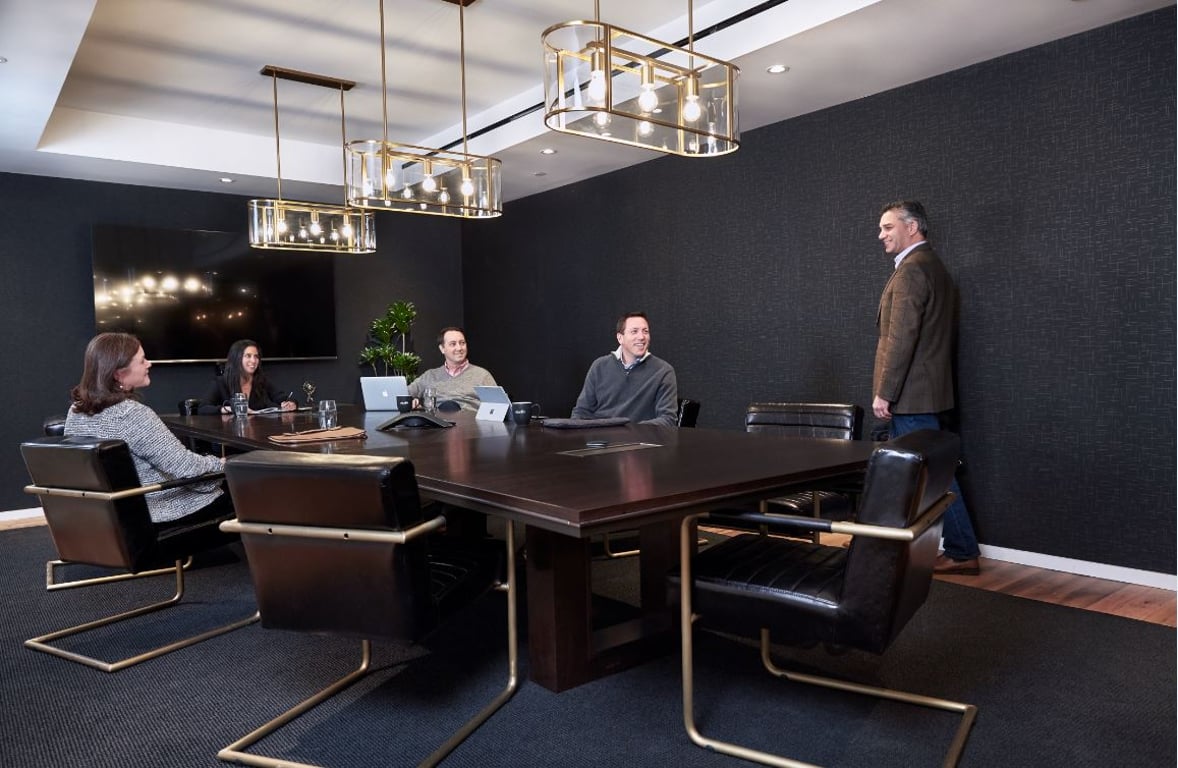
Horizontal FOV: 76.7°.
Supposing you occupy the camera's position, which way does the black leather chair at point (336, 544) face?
facing away from the viewer and to the right of the viewer

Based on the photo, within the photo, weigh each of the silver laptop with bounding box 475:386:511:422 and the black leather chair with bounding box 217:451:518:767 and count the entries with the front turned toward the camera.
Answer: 0

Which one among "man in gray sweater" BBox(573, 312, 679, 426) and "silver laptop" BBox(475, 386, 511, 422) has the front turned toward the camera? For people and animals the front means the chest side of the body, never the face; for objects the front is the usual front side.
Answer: the man in gray sweater

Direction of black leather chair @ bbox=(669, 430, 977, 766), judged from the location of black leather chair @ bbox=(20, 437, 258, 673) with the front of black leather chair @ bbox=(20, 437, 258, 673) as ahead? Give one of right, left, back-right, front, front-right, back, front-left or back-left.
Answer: right

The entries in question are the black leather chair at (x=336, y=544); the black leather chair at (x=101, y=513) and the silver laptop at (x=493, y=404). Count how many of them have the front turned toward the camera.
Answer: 0

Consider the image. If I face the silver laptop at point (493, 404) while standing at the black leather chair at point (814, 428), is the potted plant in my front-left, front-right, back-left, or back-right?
front-right

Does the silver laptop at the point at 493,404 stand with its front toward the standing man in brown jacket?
no

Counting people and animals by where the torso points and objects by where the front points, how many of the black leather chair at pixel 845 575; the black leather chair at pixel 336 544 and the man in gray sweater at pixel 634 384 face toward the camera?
1

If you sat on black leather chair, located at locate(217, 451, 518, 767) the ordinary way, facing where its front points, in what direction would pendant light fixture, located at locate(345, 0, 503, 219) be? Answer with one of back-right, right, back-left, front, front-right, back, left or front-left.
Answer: front-left

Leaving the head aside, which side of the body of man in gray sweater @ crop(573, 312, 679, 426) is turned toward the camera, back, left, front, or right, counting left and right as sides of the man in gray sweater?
front

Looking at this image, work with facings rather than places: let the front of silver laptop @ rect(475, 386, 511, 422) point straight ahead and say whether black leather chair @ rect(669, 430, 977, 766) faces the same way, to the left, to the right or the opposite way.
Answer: to the left

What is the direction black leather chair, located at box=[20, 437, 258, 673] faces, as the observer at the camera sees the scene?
facing away from the viewer and to the right of the viewer

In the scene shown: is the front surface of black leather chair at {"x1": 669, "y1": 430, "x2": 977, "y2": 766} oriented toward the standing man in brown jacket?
no

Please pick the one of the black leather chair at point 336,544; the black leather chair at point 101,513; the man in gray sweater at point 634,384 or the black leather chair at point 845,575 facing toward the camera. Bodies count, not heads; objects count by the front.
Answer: the man in gray sweater

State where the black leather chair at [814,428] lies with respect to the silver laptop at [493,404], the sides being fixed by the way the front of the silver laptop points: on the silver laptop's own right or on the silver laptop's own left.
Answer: on the silver laptop's own right

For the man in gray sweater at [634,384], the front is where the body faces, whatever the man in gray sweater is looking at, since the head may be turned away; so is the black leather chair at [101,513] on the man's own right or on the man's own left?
on the man's own right

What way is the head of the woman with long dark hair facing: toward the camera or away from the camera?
toward the camera

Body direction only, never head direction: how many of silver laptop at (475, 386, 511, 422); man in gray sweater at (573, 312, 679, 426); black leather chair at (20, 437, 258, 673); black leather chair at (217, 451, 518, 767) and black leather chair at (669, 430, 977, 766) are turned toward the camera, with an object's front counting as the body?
1
